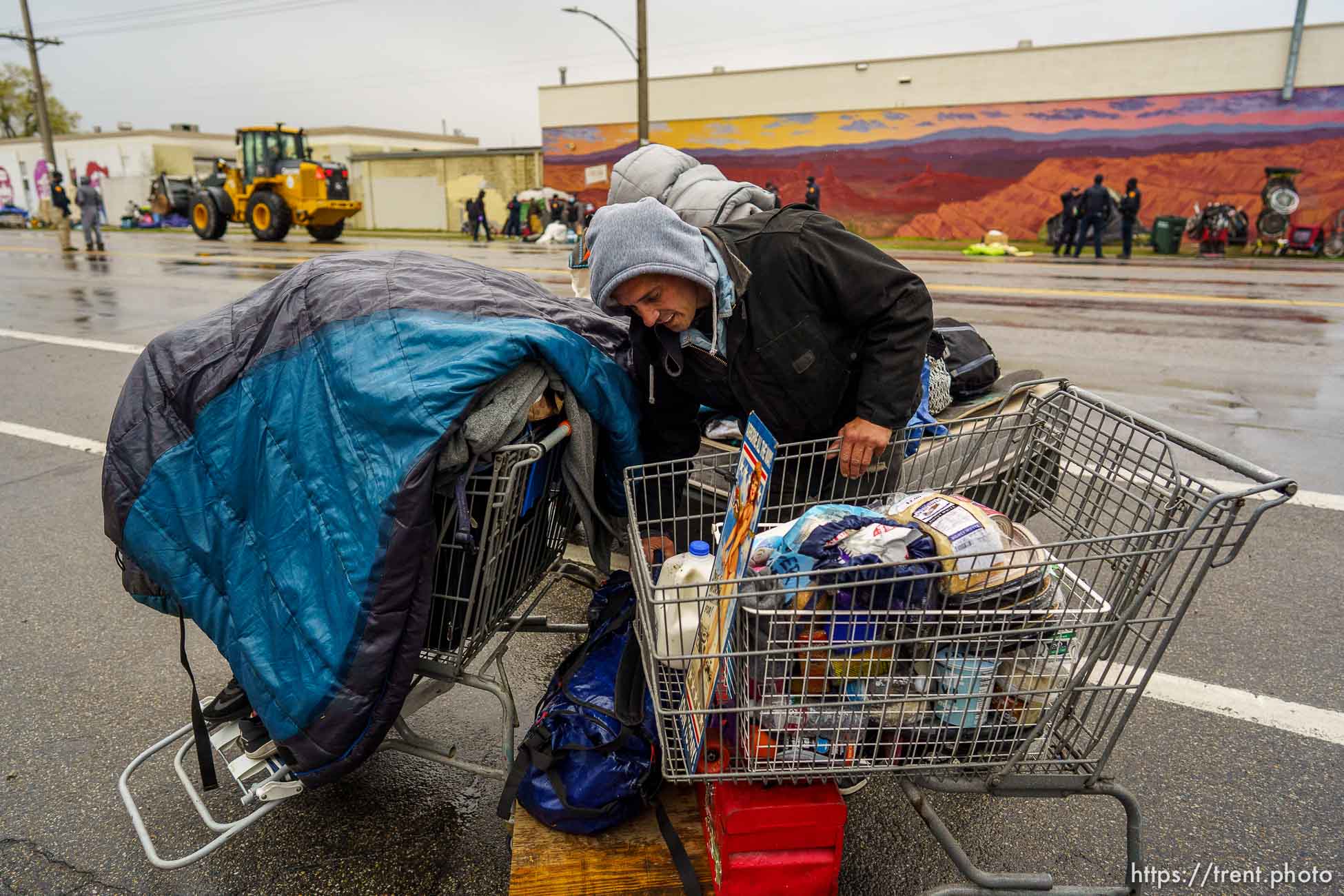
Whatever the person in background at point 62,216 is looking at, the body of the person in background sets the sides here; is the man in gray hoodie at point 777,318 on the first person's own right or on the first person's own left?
on the first person's own right

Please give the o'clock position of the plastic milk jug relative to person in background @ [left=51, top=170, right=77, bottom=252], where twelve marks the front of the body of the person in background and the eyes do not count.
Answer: The plastic milk jug is roughly at 3 o'clock from the person in background.

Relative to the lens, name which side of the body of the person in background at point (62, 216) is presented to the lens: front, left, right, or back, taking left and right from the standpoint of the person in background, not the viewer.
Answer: right

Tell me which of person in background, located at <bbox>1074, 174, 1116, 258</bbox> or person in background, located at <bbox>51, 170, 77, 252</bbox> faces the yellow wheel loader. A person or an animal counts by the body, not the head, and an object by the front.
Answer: person in background, located at <bbox>51, 170, 77, 252</bbox>

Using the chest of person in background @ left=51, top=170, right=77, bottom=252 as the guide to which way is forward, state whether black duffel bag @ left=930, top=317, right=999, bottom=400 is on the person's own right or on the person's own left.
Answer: on the person's own right
